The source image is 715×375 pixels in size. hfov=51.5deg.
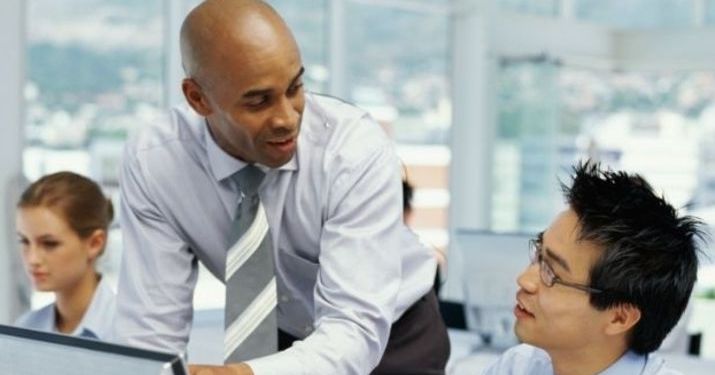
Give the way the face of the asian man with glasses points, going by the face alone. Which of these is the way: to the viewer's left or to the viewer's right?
to the viewer's left

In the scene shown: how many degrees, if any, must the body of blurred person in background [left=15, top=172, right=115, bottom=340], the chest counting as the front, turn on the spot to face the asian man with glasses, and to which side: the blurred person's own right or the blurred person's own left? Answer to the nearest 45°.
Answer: approximately 90° to the blurred person's own left

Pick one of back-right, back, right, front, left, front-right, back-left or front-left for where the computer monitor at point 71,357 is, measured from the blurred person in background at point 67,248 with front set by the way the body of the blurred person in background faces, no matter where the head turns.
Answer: front-left

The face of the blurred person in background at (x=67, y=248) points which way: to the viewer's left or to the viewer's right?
to the viewer's left

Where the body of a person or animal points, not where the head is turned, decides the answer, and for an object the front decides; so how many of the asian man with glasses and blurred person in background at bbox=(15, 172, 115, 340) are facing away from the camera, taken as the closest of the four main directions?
0

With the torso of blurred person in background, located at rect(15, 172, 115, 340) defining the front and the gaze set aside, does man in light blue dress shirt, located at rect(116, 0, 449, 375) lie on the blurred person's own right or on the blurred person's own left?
on the blurred person's own left

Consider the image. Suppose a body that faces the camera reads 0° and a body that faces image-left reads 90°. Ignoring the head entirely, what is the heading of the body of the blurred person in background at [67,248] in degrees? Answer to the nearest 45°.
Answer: approximately 45°

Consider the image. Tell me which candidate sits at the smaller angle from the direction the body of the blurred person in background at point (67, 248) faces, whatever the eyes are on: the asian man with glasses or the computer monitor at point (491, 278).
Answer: the asian man with glasses

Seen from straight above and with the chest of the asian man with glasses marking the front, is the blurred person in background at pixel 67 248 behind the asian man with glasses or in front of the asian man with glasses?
in front

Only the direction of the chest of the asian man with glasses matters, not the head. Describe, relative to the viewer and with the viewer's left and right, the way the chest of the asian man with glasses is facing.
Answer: facing to the left of the viewer

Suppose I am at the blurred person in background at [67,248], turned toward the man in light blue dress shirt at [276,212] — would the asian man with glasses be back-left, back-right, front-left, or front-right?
front-left

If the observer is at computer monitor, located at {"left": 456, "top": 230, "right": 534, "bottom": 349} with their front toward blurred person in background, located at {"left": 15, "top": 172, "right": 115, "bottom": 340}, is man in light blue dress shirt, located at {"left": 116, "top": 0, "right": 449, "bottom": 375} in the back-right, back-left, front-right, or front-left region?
front-left

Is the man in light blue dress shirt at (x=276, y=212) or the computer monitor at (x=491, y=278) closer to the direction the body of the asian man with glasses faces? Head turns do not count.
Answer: the man in light blue dress shirt

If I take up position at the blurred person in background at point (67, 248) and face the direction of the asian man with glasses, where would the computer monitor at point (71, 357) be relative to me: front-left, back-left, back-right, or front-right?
front-right
